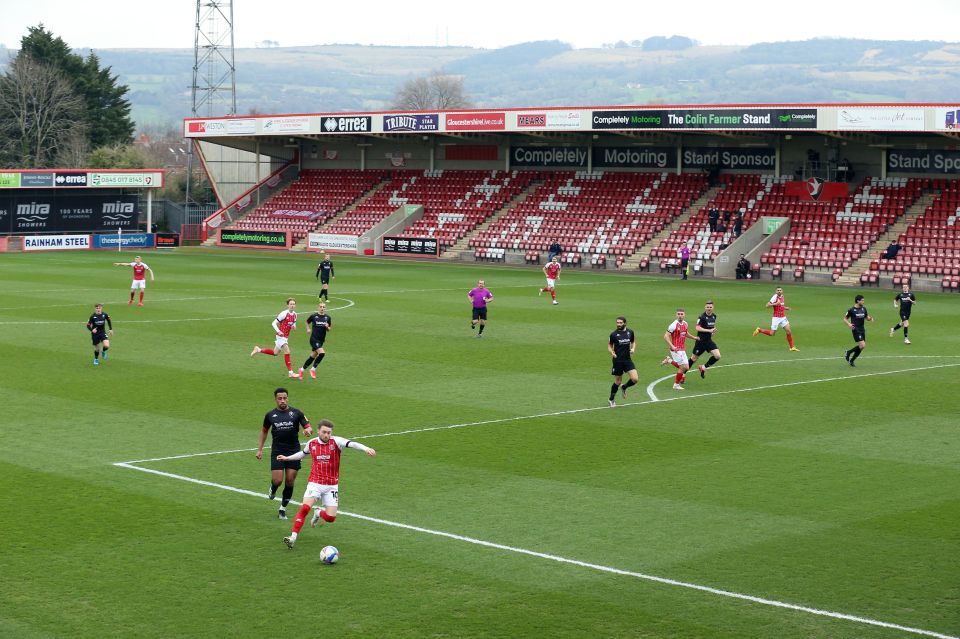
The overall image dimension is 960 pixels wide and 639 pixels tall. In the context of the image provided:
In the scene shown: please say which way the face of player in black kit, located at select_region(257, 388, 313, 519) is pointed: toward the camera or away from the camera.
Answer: toward the camera

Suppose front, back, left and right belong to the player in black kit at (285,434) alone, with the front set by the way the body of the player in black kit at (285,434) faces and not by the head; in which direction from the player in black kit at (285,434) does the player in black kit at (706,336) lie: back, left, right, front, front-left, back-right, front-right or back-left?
back-left

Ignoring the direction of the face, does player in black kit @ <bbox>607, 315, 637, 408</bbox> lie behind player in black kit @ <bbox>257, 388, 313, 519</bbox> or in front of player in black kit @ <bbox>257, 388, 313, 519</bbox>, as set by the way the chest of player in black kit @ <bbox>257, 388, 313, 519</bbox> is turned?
behind

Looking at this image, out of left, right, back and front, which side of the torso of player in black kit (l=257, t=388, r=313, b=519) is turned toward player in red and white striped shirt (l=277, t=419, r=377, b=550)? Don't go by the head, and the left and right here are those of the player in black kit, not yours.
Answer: front

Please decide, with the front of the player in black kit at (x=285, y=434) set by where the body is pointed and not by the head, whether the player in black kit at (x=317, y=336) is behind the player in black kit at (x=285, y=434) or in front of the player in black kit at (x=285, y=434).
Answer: behind

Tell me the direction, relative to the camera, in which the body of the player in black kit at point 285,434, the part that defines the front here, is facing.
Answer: toward the camera

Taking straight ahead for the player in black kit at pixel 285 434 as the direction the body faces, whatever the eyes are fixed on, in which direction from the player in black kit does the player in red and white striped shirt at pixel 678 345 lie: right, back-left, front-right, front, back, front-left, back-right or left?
back-left

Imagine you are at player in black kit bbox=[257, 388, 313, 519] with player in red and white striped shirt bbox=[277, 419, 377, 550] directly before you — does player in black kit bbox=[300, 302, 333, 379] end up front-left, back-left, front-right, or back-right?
back-left

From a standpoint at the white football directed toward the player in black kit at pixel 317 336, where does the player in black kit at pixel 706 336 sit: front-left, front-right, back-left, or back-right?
front-right

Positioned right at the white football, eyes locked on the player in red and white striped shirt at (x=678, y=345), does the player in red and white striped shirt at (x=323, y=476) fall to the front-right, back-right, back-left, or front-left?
front-left

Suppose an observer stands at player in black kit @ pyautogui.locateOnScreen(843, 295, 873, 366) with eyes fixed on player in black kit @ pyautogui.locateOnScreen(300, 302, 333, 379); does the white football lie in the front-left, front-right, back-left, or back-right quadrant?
front-left

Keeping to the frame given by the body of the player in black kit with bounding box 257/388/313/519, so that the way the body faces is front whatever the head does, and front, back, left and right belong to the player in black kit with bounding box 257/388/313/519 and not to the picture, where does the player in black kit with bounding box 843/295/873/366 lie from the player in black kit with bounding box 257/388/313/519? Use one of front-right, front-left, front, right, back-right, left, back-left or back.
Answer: back-left
